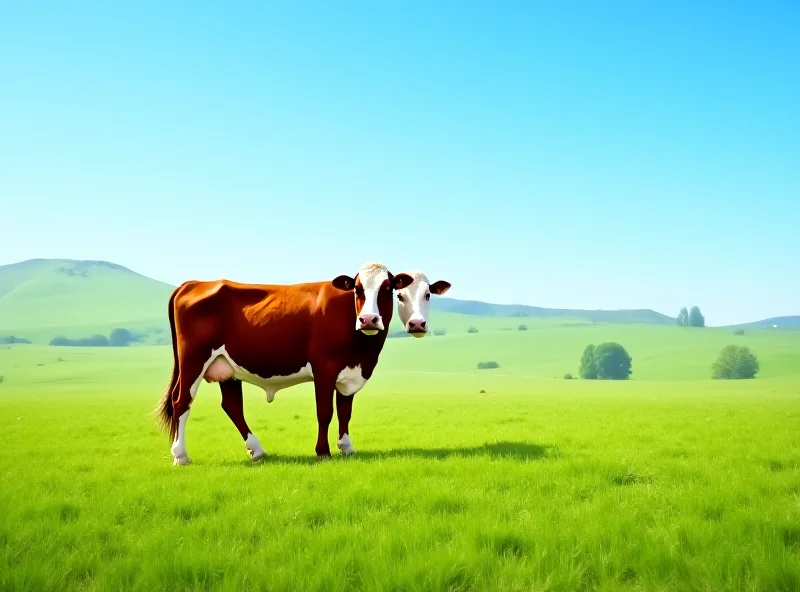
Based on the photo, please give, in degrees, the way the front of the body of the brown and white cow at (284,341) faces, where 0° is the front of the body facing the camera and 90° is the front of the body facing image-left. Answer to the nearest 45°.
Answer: approximately 270°
